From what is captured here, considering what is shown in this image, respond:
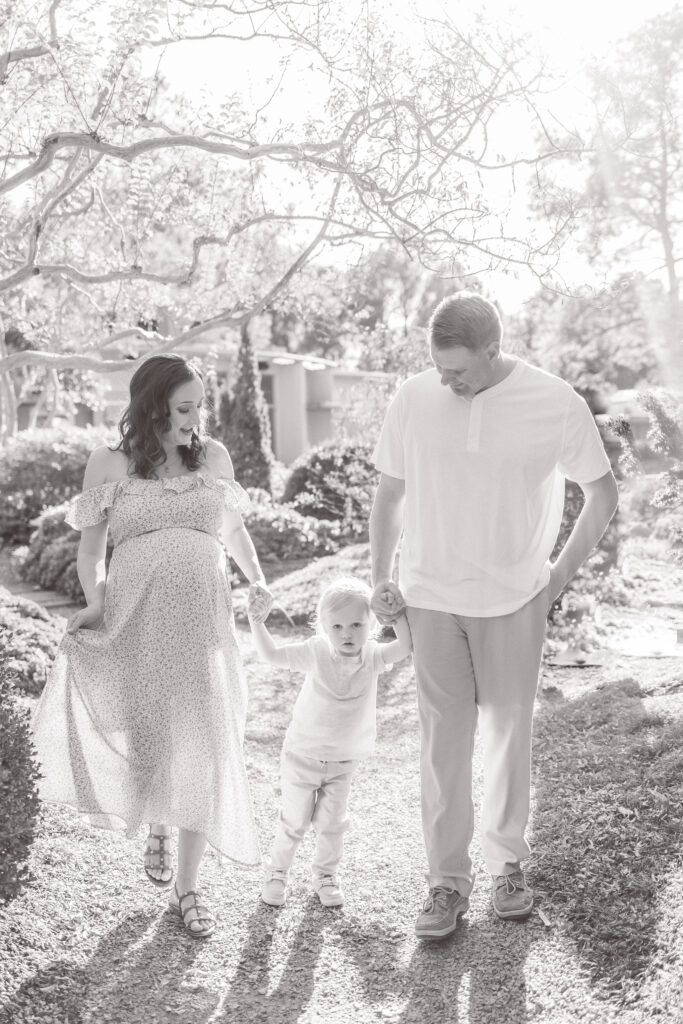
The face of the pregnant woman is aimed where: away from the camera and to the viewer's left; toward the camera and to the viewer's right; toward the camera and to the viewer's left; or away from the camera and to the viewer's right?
toward the camera and to the viewer's right

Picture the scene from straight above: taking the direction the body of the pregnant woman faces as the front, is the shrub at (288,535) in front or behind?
behind

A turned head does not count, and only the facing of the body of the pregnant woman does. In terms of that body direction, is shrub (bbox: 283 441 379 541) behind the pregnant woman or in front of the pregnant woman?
behind

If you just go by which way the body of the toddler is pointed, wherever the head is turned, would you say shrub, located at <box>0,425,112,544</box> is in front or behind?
behind

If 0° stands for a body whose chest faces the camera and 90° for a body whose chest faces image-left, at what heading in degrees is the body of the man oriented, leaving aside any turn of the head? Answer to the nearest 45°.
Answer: approximately 0°

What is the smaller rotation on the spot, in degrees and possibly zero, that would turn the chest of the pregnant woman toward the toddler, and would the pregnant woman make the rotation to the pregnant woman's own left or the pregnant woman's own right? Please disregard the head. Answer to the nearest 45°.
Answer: approximately 90° to the pregnant woman's own left

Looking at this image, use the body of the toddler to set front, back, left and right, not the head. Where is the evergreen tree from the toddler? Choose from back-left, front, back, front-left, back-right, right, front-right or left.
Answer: back

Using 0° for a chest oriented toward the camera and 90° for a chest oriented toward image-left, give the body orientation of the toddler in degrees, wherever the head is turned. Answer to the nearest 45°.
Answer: approximately 0°
